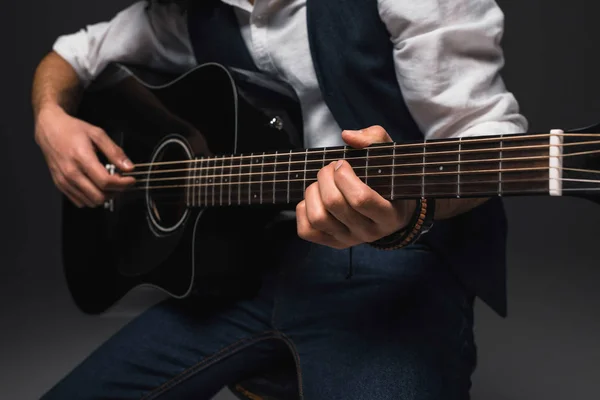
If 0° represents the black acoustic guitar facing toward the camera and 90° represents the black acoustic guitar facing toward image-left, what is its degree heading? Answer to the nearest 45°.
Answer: approximately 45°
